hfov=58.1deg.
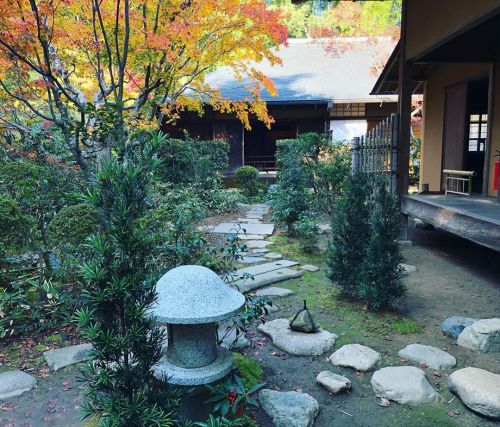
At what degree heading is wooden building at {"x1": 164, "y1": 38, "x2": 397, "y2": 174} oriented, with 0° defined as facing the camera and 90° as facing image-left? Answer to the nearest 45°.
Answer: approximately 0°

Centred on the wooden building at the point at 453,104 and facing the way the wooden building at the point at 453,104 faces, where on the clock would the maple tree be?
The maple tree is roughly at 12 o'clock from the wooden building.

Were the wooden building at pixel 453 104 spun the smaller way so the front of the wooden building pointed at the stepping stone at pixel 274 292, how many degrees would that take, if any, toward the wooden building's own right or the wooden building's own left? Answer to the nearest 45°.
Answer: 0° — it already faces it

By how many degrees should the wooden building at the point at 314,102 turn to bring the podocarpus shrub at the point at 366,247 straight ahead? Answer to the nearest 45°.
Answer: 0° — it already faces it

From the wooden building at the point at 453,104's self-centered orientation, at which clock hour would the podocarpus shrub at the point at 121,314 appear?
The podocarpus shrub is roughly at 11 o'clock from the wooden building.
